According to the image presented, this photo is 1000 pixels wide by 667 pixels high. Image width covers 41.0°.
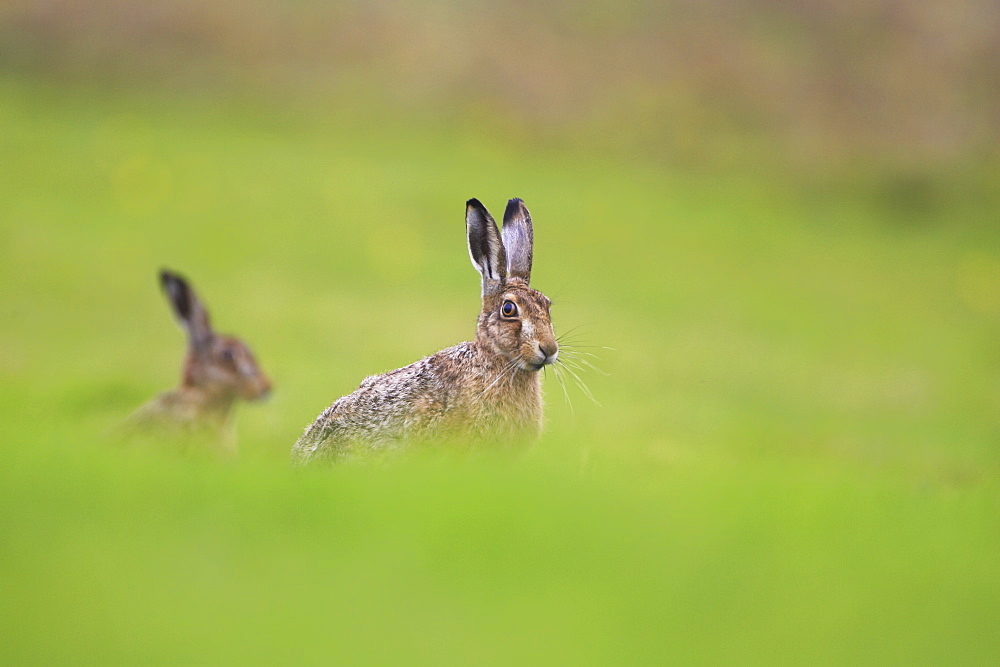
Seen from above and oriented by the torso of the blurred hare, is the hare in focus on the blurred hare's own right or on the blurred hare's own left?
on the blurred hare's own right

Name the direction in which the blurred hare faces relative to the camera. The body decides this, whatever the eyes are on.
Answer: to the viewer's right
